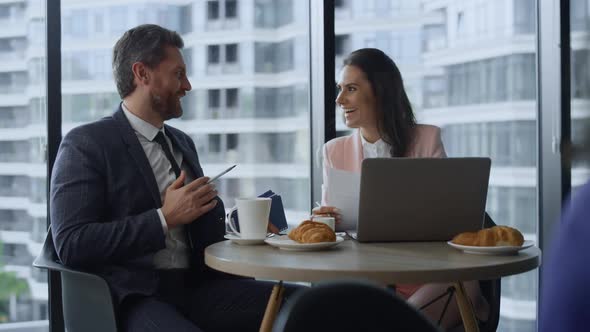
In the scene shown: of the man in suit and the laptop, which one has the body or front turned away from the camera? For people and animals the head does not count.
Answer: the laptop

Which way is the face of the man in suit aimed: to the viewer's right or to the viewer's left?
to the viewer's right

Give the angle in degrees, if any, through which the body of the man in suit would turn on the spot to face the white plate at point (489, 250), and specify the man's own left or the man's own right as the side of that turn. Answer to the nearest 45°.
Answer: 0° — they already face it

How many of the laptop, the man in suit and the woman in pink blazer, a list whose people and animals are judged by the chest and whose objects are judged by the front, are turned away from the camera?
1

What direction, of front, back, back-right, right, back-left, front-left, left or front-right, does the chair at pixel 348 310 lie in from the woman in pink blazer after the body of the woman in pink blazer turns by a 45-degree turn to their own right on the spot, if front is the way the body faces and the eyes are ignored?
left

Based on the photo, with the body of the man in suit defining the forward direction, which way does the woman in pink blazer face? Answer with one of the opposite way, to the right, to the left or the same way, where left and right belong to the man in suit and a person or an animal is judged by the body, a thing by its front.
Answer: to the right

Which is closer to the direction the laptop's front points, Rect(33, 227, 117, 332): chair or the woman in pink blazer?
the woman in pink blazer

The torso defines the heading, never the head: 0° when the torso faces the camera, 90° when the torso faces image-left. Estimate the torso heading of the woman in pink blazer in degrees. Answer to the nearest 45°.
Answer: approximately 45°

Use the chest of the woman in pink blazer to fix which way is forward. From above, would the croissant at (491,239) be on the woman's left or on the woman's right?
on the woman's left

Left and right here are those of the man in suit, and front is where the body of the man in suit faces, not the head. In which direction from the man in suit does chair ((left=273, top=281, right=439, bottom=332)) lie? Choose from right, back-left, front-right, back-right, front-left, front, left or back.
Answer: front-right

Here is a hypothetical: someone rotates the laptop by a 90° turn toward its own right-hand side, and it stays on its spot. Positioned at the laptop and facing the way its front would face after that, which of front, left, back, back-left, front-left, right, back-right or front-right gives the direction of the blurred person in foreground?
right

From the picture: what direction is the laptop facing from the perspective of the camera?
away from the camera

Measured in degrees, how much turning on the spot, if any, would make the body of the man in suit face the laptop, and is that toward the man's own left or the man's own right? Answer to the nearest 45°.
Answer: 0° — they already face it

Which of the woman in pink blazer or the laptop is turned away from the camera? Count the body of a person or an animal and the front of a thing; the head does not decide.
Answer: the laptop
